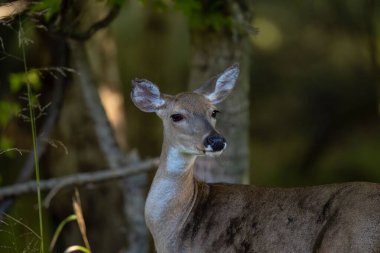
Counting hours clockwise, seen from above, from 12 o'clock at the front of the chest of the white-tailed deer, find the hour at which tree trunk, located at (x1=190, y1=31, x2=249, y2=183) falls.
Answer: The tree trunk is roughly at 3 o'clock from the white-tailed deer.

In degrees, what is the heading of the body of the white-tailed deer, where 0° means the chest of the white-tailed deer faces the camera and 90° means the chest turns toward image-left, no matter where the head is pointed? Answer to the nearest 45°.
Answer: approximately 90°

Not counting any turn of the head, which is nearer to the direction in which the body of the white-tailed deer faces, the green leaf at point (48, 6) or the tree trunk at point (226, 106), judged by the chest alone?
the green leaf

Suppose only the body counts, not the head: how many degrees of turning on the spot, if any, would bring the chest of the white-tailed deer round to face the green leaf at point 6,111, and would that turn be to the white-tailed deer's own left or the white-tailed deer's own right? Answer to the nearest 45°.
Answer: approximately 45° to the white-tailed deer's own right
